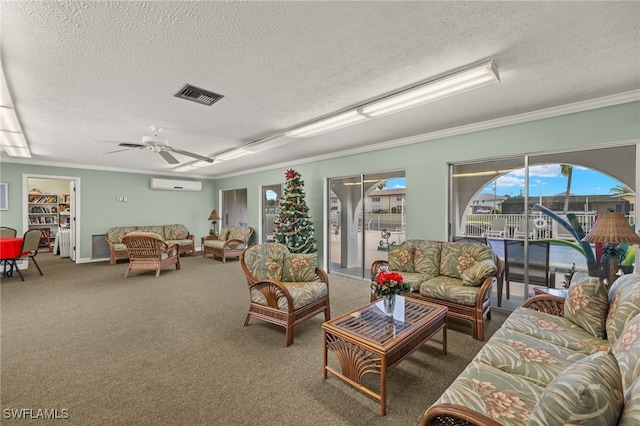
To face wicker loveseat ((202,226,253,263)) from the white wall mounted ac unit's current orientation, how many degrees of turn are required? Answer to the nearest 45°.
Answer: approximately 45° to its left

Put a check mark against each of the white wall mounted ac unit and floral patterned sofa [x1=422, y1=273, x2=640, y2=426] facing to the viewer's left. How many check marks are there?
1

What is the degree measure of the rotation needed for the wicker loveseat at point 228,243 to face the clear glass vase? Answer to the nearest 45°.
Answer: approximately 45° to its left

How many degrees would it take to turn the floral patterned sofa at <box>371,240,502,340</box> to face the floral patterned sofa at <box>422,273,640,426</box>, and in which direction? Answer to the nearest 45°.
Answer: approximately 45° to its left

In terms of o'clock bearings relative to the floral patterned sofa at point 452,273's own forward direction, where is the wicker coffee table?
The wicker coffee table is roughly at 11 o'clock from the floral patterned sofa.

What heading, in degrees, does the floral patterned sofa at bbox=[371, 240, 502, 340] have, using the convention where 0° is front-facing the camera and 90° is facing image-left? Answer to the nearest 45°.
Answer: approximately 45°

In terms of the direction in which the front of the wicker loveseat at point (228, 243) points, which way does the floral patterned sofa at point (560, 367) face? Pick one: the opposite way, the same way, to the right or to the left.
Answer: to the right

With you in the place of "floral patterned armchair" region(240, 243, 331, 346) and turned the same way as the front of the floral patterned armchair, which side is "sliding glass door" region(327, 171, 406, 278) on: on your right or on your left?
on your left

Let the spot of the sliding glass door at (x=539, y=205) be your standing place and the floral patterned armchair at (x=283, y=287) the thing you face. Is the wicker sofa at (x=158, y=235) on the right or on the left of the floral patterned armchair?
right
